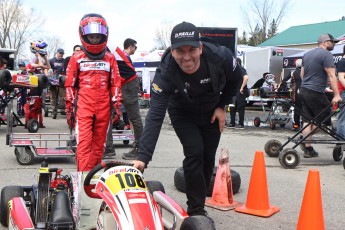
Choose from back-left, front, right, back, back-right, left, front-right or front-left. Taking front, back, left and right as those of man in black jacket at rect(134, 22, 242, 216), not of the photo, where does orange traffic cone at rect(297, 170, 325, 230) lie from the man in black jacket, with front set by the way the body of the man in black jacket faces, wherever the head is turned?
left

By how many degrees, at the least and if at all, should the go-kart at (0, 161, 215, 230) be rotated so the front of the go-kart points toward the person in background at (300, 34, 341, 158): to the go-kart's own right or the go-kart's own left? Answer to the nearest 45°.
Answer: approximately 90° to the go-kart's own left

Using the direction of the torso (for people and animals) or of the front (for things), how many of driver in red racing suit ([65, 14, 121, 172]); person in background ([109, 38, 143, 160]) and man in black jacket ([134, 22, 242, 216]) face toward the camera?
2

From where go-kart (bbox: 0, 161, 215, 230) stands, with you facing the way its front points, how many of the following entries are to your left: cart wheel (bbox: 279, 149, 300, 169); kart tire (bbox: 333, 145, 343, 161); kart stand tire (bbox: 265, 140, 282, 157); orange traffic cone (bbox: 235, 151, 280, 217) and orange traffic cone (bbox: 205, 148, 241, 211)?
5

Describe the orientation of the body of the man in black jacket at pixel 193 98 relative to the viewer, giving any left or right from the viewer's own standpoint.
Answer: facing the viewer

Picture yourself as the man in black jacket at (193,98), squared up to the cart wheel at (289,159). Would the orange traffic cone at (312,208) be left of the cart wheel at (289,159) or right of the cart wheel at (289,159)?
right

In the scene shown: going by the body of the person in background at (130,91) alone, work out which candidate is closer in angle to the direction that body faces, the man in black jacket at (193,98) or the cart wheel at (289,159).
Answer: the cart wheel
